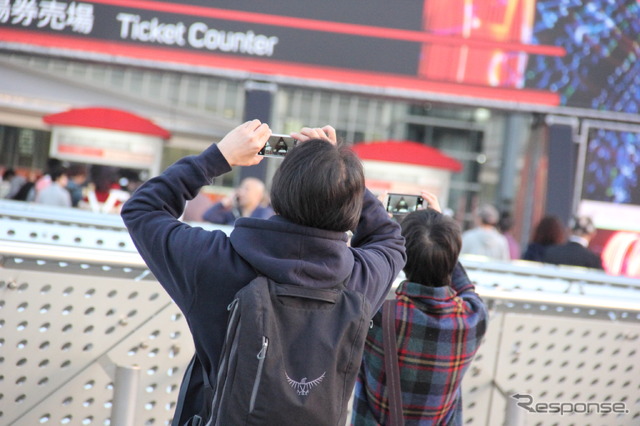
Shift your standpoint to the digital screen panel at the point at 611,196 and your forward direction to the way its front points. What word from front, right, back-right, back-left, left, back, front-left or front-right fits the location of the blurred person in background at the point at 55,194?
front-right

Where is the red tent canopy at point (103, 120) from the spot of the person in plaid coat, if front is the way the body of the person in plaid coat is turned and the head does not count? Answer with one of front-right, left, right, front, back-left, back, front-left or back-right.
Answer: front-left

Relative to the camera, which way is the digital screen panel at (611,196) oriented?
toward the camera

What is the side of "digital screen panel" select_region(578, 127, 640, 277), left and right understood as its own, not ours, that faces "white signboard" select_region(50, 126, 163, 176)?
right

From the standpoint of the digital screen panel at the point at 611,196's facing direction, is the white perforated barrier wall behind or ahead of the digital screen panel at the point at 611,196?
ahead

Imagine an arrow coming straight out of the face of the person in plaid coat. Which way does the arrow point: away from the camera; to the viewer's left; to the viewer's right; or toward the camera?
away from the camera

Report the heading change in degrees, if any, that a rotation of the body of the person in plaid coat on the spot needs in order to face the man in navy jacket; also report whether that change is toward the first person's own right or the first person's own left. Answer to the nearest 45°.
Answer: approximately 135° to the first person's own left

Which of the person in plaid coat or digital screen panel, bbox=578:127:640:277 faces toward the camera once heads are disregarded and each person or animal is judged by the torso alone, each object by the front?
the digital screen panel

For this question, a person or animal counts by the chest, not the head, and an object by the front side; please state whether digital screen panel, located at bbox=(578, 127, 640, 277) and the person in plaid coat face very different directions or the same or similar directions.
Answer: very different directions

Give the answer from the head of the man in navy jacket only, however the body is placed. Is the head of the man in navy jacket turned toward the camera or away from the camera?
away from the camera

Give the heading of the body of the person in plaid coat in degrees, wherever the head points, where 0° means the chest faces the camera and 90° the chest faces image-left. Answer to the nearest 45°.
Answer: approximately 180°
